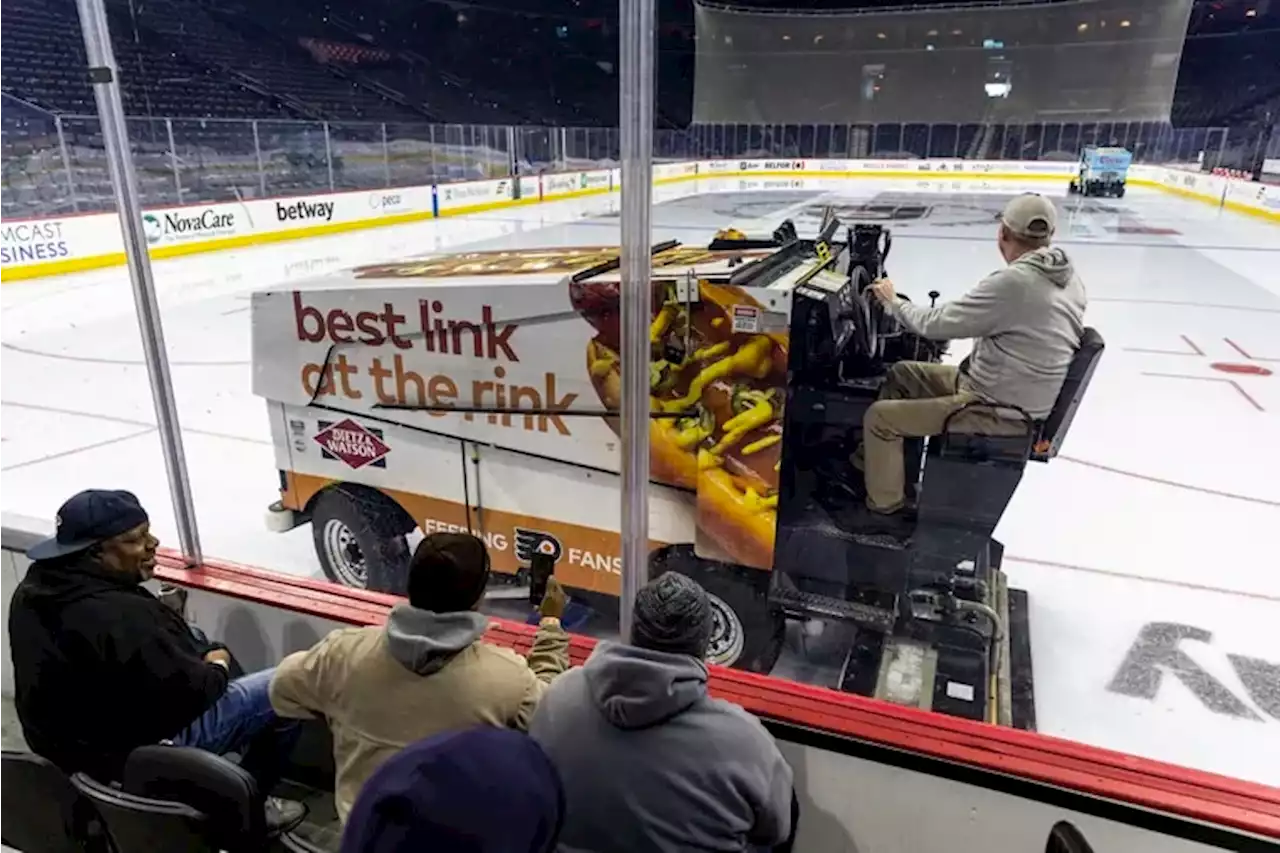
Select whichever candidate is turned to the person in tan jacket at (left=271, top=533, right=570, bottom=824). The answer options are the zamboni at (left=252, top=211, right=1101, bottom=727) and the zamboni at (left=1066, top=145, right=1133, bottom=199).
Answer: the zamboni at (left=1066, top=145, right=1133, bottom=199)

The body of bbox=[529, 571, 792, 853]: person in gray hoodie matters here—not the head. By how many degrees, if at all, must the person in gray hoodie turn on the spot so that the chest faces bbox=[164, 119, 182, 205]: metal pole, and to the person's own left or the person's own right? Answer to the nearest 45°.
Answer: approximately 45° to the person's own left

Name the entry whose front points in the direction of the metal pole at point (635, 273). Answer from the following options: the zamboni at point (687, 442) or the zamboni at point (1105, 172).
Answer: the zamboni at point (1105, 172)

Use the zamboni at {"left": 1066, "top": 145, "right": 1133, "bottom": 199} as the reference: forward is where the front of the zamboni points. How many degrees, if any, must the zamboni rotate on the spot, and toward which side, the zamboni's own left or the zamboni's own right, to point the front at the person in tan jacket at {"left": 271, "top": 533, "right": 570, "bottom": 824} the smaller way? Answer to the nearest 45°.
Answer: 0° — it already faces them

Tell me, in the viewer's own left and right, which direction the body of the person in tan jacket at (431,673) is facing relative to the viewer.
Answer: facing away from the viewer

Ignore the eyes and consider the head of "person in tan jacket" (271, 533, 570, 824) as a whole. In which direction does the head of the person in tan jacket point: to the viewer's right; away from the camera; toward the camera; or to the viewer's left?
away from the camera

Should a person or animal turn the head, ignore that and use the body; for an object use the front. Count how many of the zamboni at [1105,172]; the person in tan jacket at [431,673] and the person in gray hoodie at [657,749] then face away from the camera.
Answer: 2

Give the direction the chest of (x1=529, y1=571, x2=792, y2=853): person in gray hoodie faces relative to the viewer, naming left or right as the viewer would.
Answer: facing away from the viewer

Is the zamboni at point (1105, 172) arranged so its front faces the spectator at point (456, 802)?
yes

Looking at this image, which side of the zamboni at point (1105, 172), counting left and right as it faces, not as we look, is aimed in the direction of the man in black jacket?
front

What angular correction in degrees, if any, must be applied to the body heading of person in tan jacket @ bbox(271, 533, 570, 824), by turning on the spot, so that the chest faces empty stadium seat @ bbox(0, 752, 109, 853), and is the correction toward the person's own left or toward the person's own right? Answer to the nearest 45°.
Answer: approximately 90° to the person's own left

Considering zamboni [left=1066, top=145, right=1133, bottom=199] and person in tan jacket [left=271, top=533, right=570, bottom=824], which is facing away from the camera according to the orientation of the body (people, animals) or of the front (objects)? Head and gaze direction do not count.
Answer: the person in tan jacket

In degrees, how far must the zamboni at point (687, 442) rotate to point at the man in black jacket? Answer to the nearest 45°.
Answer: approximately 90° to its left

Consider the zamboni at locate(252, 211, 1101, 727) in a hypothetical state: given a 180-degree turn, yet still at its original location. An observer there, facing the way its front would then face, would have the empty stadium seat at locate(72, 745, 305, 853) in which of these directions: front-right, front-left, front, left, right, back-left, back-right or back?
right

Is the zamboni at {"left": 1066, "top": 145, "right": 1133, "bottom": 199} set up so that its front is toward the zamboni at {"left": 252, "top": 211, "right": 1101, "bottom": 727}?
yes

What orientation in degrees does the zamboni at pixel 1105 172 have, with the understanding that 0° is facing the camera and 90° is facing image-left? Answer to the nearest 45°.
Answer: approximately 0°

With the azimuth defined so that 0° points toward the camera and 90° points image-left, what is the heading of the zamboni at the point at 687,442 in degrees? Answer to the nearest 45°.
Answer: approximately 135°

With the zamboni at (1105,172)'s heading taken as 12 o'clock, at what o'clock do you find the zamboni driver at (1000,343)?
The zamboni driver is roughly at 12 o'clock from the zamboni.

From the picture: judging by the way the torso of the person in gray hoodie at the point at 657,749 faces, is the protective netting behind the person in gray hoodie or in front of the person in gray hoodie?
in front
